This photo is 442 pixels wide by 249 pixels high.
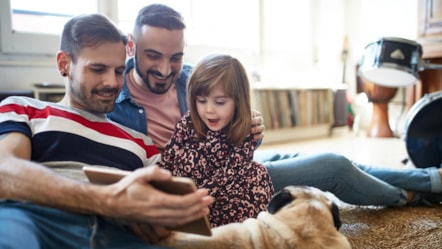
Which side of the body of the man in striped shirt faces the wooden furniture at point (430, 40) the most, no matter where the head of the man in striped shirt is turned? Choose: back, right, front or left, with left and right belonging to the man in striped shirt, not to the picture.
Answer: left

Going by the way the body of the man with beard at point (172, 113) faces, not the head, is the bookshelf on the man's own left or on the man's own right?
on the man's own left

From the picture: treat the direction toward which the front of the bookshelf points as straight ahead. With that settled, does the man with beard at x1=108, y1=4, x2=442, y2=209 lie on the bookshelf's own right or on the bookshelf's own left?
on the bookshelf's own right

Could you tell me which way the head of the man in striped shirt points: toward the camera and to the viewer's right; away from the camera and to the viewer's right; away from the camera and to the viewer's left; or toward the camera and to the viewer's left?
toward the camera and to the viewer's right
